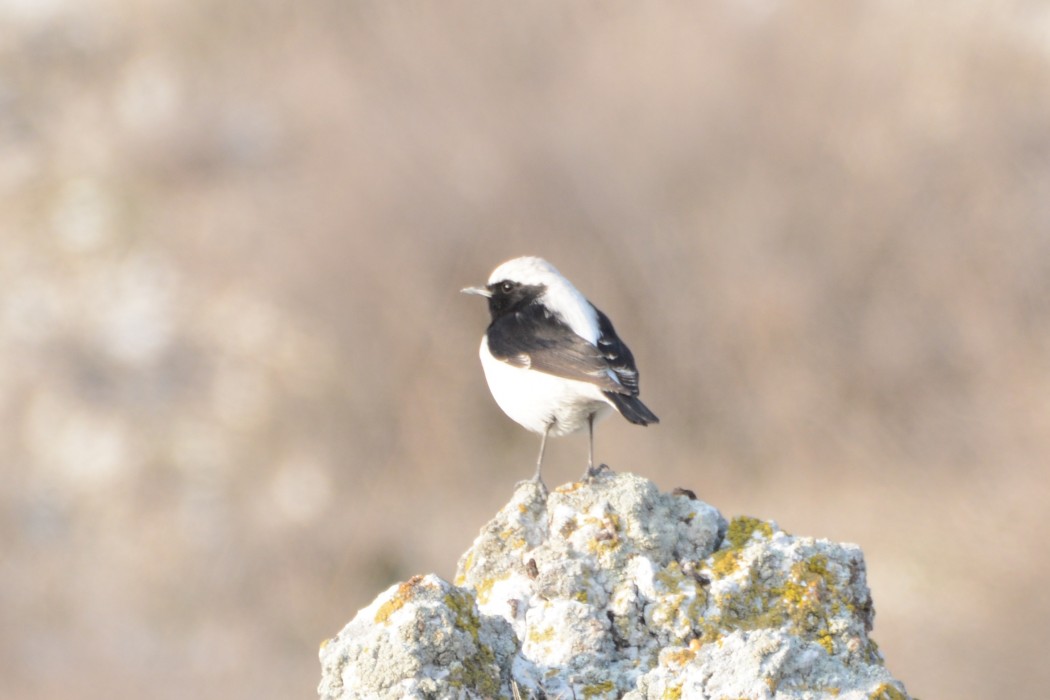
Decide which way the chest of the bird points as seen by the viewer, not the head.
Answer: to the viewer's left
